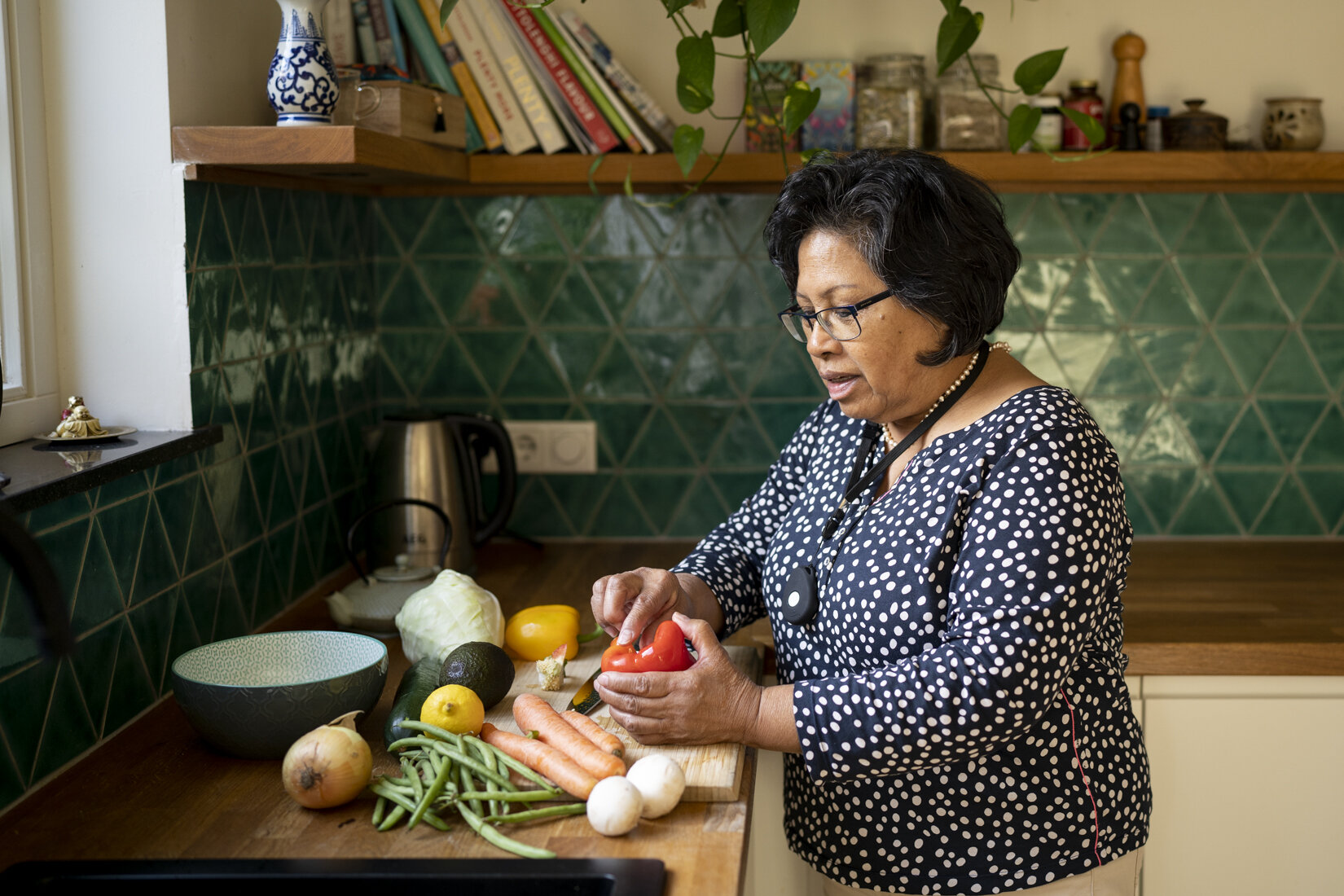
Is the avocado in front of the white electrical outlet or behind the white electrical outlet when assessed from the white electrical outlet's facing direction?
in front

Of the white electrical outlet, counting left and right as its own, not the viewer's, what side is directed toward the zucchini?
front

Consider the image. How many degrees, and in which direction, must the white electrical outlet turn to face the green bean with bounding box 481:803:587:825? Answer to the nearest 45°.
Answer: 0° — it already faces it

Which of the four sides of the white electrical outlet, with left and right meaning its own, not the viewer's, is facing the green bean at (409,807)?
front

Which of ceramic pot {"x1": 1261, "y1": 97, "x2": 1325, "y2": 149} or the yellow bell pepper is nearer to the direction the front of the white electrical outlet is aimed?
the yellow bell pepper

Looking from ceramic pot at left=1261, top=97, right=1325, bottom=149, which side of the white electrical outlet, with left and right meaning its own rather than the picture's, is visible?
left

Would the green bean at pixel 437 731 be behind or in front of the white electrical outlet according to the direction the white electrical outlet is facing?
in front

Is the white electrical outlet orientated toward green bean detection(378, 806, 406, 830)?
yes

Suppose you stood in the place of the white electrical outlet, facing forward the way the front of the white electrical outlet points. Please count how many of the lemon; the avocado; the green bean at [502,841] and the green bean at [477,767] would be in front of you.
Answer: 4

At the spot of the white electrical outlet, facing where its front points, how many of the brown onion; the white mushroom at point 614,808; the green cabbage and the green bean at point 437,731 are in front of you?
4

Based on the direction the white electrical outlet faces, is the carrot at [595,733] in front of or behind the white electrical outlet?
in front

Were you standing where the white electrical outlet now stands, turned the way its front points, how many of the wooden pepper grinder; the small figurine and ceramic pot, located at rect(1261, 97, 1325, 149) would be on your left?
2

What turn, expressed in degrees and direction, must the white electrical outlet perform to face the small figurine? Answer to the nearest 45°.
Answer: approximately 45° to its right

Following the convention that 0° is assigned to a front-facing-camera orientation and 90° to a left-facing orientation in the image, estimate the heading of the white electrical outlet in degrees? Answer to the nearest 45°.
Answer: approximately 0°

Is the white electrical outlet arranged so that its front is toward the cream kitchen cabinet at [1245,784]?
no
